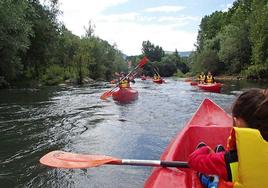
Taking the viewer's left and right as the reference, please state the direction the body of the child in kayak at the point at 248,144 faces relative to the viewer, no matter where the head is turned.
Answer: facing away from the viewer and to the left of the viewer

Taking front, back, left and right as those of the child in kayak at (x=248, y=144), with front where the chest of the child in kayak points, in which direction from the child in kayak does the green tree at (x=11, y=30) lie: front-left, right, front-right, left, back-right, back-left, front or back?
front

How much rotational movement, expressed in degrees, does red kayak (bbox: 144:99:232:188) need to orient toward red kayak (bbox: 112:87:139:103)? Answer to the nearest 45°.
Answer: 0° — it already faces it

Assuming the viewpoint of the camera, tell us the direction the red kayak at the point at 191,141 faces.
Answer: facing away from the viewer

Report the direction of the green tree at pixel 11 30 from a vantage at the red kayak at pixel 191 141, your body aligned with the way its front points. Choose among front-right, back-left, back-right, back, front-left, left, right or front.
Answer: front-left

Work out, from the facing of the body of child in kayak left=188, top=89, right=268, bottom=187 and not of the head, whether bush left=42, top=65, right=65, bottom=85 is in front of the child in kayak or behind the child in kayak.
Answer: in front

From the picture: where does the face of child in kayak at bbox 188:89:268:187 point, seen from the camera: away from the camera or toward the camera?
away from the camera

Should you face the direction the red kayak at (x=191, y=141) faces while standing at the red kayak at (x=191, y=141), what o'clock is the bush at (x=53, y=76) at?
The bush is roughly at 11 o'clock from the red kayak.
